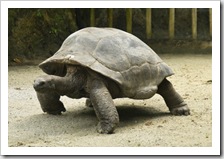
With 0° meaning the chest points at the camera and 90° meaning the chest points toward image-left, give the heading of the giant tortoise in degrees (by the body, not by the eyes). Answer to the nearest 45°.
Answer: approximately 45°

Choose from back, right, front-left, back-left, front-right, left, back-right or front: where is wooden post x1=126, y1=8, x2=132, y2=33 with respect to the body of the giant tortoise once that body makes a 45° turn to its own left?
back

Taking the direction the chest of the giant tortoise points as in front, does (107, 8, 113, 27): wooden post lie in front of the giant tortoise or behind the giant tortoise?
behind

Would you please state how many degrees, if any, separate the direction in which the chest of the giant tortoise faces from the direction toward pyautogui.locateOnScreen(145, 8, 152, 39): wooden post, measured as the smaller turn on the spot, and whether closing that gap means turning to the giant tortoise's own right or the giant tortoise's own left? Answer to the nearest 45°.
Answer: approximately 135° to the giant tortoise's own right

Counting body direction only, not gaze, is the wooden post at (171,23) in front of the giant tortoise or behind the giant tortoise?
behind
